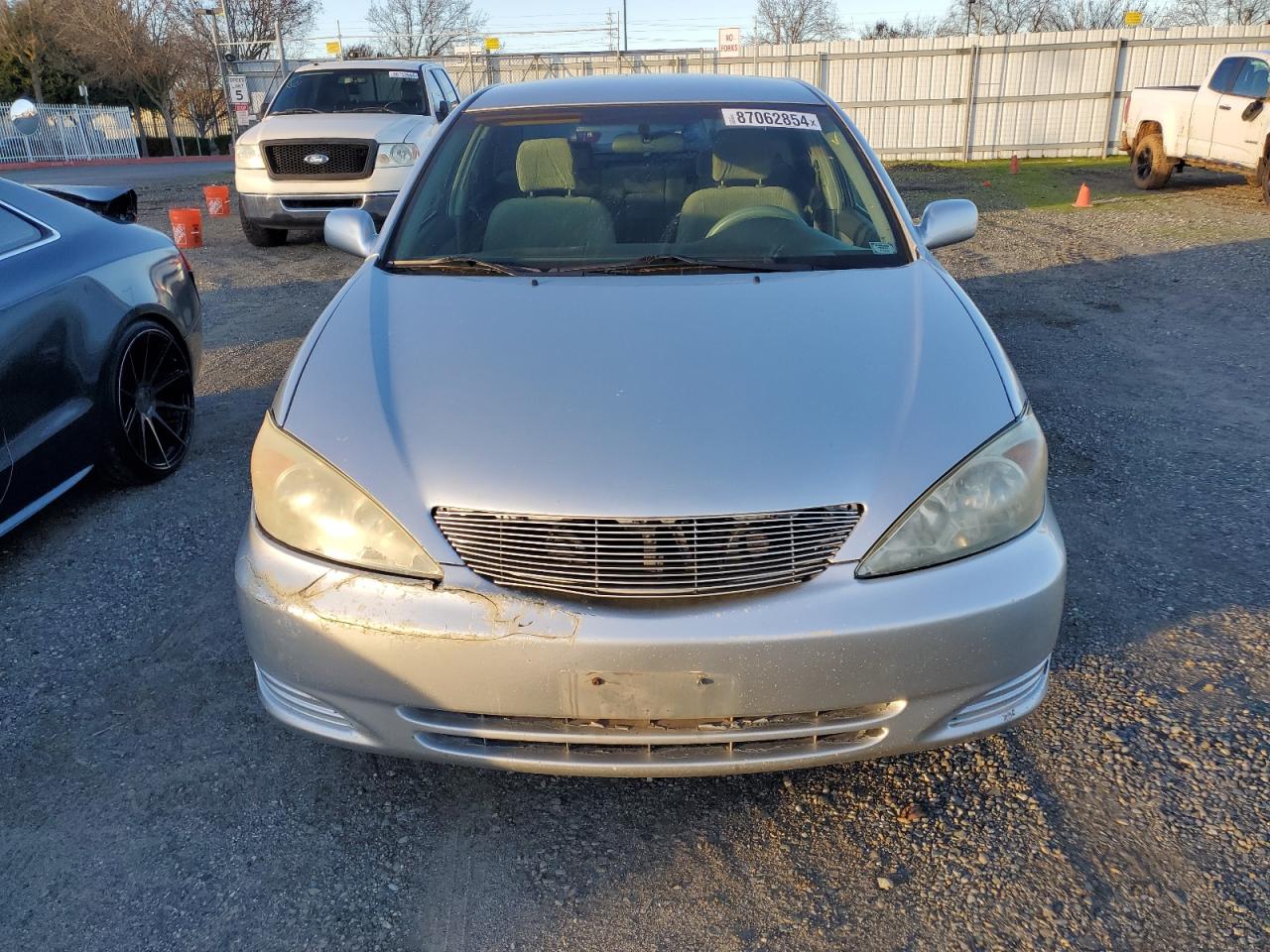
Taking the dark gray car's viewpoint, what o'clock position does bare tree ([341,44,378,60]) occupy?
The bare tree is roughly at 5 o'clock from the dark gray car.

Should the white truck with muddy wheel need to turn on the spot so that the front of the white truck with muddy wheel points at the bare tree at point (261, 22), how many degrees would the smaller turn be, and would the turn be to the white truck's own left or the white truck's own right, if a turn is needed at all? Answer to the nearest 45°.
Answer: approximately 180°

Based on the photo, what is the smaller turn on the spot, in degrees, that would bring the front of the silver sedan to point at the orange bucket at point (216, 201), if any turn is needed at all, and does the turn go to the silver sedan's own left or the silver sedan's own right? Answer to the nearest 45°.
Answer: approximately 135° to the silver sedan's own right

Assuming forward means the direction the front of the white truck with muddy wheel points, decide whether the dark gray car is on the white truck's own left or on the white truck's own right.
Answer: on the white truck's own right

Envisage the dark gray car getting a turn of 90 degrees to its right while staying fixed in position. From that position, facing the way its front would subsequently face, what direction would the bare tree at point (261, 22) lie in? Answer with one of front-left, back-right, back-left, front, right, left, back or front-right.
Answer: front-right

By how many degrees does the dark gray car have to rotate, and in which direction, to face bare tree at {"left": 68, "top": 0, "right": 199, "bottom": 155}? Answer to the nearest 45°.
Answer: approximately 135° to its right

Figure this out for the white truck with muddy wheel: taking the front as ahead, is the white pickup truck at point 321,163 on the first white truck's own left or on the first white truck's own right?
on the first white truck's own right

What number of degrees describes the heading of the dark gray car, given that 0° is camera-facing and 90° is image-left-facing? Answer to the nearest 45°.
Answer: approximately 45°

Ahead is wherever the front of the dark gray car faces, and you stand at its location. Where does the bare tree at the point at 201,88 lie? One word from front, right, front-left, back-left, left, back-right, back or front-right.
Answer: back-right
